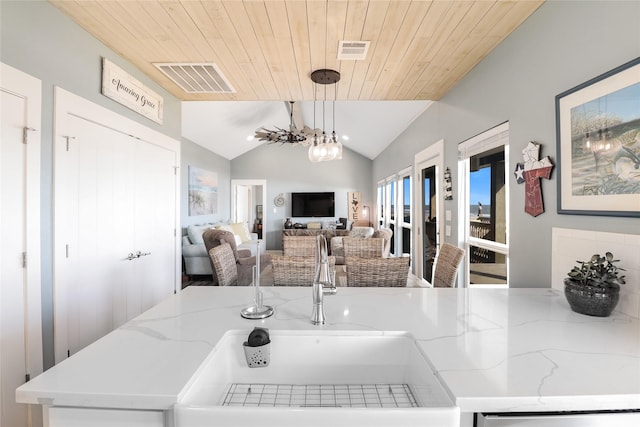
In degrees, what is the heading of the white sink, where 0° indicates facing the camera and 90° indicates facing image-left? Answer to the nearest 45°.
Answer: approximately 0°

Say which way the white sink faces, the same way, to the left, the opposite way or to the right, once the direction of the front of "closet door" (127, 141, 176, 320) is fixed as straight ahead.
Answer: to the right

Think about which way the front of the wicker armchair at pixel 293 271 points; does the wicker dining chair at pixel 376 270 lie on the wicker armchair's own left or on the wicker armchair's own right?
on the wicker armchair's own right

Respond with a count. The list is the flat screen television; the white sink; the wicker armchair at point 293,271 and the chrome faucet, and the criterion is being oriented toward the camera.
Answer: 3

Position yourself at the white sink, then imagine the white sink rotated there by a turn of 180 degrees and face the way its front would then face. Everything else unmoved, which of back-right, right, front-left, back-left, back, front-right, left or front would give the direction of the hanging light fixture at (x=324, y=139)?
front

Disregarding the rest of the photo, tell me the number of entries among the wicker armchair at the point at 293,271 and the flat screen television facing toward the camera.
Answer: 1

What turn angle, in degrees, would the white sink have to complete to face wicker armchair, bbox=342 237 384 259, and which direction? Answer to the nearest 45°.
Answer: approximately 180°

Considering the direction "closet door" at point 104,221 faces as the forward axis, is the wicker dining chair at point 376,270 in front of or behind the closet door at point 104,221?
in front

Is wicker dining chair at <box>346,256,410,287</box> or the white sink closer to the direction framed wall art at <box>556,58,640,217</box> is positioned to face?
the white sink

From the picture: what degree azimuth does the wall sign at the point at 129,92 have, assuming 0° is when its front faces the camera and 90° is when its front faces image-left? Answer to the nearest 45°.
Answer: approximately 315°

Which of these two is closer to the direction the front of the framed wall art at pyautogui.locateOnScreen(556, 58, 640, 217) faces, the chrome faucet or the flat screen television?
the chrome faucet

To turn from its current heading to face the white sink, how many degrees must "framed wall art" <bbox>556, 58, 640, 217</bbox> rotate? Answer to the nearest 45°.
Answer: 0° — it already faces it

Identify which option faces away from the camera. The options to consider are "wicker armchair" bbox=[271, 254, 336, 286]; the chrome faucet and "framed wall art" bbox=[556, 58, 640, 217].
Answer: the wicker armchair
